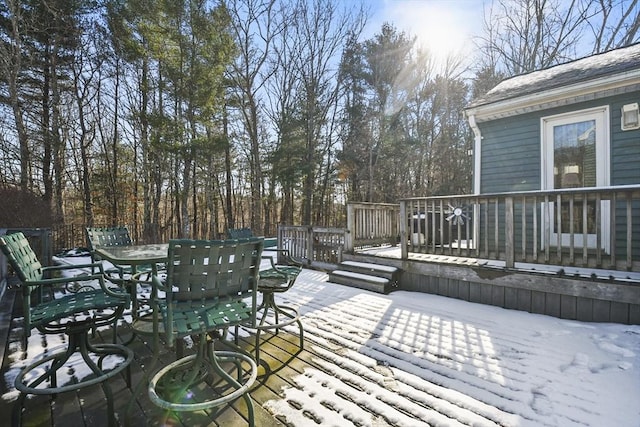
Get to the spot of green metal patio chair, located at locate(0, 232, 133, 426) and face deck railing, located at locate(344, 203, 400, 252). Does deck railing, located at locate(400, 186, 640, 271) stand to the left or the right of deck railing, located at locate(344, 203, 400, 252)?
right

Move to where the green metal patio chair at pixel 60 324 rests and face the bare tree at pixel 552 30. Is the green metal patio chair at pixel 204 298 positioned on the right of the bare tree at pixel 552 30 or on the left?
right

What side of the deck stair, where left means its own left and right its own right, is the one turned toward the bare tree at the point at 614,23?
back

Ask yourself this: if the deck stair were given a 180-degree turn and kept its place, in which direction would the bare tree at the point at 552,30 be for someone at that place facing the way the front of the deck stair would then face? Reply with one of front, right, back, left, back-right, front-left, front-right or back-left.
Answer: front

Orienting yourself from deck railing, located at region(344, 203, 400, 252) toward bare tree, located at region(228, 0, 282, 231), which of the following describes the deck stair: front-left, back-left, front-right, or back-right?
back-left

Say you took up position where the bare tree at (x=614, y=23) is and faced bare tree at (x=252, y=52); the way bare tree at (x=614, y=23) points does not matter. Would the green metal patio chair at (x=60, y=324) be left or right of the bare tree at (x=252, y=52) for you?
left

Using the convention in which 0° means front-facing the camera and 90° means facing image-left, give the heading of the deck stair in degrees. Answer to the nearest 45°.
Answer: approximately 45°

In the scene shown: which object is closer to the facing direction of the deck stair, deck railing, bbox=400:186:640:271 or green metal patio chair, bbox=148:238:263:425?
the green metal patio chair

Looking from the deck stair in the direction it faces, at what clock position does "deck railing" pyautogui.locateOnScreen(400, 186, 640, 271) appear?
The deck railing is roughly at 8 o'clock from the deck stair.

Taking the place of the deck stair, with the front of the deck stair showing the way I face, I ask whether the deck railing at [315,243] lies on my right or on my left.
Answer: on my right

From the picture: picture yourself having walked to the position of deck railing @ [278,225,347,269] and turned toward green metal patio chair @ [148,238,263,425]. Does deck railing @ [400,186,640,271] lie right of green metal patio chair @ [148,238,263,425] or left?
left

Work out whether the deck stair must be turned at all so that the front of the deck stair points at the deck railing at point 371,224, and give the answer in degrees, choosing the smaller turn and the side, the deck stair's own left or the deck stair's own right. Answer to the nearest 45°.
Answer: approximately 135° to the deck stair's own right

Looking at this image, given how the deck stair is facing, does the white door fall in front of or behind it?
behind

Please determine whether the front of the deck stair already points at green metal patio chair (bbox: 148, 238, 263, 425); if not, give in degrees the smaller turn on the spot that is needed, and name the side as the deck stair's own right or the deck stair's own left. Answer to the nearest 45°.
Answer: approximately 45° to the deck stair's own left
